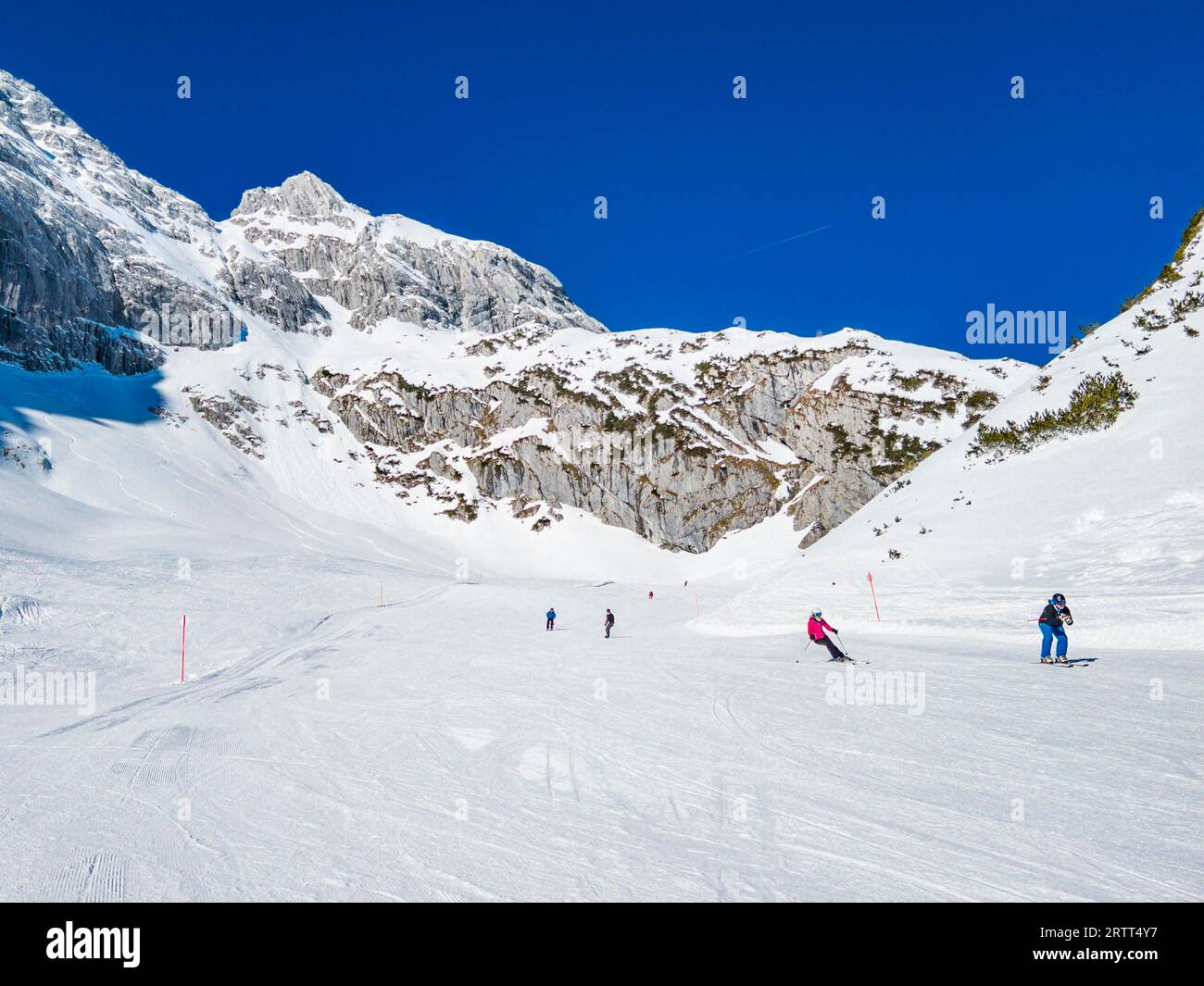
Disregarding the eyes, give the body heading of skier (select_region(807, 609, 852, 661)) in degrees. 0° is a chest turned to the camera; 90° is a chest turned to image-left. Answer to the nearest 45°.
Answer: approximately 315°

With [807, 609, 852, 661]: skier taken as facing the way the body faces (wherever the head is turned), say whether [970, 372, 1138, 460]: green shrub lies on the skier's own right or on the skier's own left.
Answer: on the skier's own left

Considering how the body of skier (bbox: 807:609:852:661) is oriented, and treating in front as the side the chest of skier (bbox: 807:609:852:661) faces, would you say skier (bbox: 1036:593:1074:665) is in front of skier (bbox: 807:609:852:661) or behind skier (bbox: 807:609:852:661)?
in front

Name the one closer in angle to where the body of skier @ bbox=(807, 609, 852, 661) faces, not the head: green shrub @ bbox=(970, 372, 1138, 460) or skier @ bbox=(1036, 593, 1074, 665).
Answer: the skier
